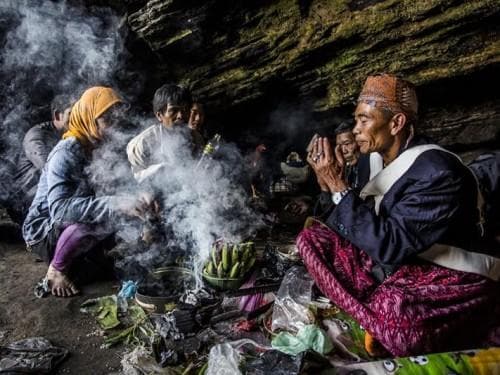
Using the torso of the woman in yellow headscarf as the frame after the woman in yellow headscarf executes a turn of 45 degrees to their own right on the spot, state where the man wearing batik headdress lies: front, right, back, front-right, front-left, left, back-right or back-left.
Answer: front

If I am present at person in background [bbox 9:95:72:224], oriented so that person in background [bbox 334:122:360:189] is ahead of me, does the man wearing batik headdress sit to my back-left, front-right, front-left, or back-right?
front-right

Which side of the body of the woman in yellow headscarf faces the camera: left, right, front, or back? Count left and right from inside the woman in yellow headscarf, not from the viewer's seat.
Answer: right

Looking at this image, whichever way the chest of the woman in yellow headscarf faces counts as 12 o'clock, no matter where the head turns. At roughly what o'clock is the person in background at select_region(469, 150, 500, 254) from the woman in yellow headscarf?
The person in background is roughly at 1 o'clock from the woman in yellow headscarf.

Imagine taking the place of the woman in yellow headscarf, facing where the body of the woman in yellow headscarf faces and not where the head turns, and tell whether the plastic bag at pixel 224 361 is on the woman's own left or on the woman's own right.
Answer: on the woman's own right

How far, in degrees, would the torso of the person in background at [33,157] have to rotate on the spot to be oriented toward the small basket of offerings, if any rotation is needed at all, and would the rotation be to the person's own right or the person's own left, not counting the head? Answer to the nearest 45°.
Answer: approximately 45° to the person's own right

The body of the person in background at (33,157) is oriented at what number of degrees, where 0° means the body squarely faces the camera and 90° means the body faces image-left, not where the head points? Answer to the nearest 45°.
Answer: approximately 270°

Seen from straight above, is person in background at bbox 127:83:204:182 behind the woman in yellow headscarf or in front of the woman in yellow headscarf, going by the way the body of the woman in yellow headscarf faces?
in front

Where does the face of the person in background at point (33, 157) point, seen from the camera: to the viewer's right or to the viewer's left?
to the viewer's right

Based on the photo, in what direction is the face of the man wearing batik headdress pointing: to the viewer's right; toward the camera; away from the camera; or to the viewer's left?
to the viewer's left

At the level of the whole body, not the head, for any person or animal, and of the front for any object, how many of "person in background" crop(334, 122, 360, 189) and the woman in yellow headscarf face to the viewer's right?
1

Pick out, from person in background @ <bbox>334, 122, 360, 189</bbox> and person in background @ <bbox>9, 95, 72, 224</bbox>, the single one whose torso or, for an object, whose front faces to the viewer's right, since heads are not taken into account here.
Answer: person in background @ <bbox>9, 95, 72, 224</bbox>
